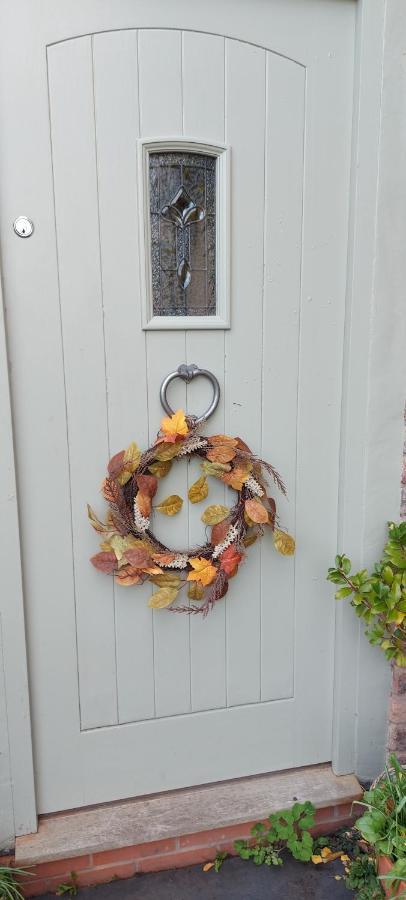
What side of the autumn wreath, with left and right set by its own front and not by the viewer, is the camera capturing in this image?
front

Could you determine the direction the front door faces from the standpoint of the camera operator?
facing the viewer
